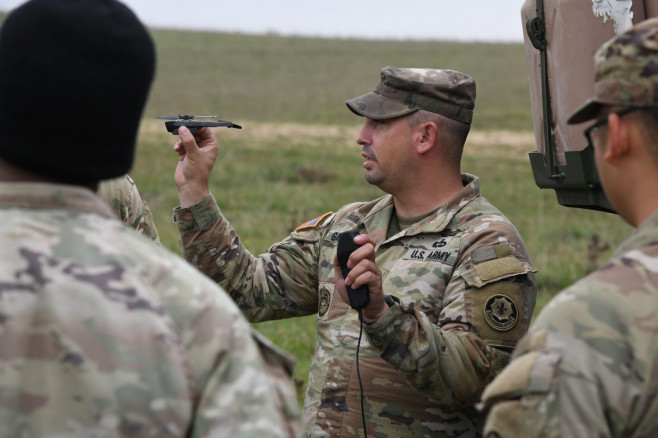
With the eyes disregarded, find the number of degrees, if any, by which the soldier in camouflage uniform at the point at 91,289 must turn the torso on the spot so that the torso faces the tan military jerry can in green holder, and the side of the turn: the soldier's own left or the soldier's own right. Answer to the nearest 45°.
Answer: approximately 45° to the soldier's own right

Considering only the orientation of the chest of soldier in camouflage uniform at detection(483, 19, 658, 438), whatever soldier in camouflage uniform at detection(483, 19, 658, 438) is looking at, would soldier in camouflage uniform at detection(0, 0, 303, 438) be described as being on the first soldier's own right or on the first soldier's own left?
on the first soldier's own left

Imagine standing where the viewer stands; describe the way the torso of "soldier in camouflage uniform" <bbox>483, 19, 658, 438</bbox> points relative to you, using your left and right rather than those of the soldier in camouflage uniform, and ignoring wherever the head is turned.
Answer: facing away from the viewer and to the left of the viewer

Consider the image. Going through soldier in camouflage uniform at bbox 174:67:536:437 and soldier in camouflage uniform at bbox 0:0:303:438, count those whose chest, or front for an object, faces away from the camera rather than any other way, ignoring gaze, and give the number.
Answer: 1

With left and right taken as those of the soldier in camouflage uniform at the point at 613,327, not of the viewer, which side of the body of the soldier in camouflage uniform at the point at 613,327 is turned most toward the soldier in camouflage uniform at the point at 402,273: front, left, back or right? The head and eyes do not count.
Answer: front

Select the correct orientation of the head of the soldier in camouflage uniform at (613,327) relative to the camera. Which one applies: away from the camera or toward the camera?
away from the camera

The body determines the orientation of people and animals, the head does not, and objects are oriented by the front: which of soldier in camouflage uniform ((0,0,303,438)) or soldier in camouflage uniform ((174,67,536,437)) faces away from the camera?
soldier in camouflage uniform ((0,0,303,438))

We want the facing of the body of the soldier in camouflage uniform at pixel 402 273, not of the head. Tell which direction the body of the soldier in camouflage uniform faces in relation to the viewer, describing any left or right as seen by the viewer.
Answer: facing the viewer and to the left of the viewer

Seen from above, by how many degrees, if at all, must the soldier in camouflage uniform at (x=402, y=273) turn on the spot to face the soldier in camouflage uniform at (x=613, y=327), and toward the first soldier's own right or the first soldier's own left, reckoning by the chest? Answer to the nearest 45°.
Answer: approximately 45° to the first soldier's own left

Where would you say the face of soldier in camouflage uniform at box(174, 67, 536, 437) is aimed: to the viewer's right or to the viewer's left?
to the viewer's left

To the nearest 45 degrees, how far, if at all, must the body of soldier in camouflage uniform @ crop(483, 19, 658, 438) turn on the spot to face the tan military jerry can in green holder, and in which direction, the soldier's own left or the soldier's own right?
approximately 45° to the soldier's own right

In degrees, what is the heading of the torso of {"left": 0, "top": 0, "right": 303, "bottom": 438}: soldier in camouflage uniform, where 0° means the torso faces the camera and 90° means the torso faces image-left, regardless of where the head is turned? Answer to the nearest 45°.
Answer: approximately 180°
